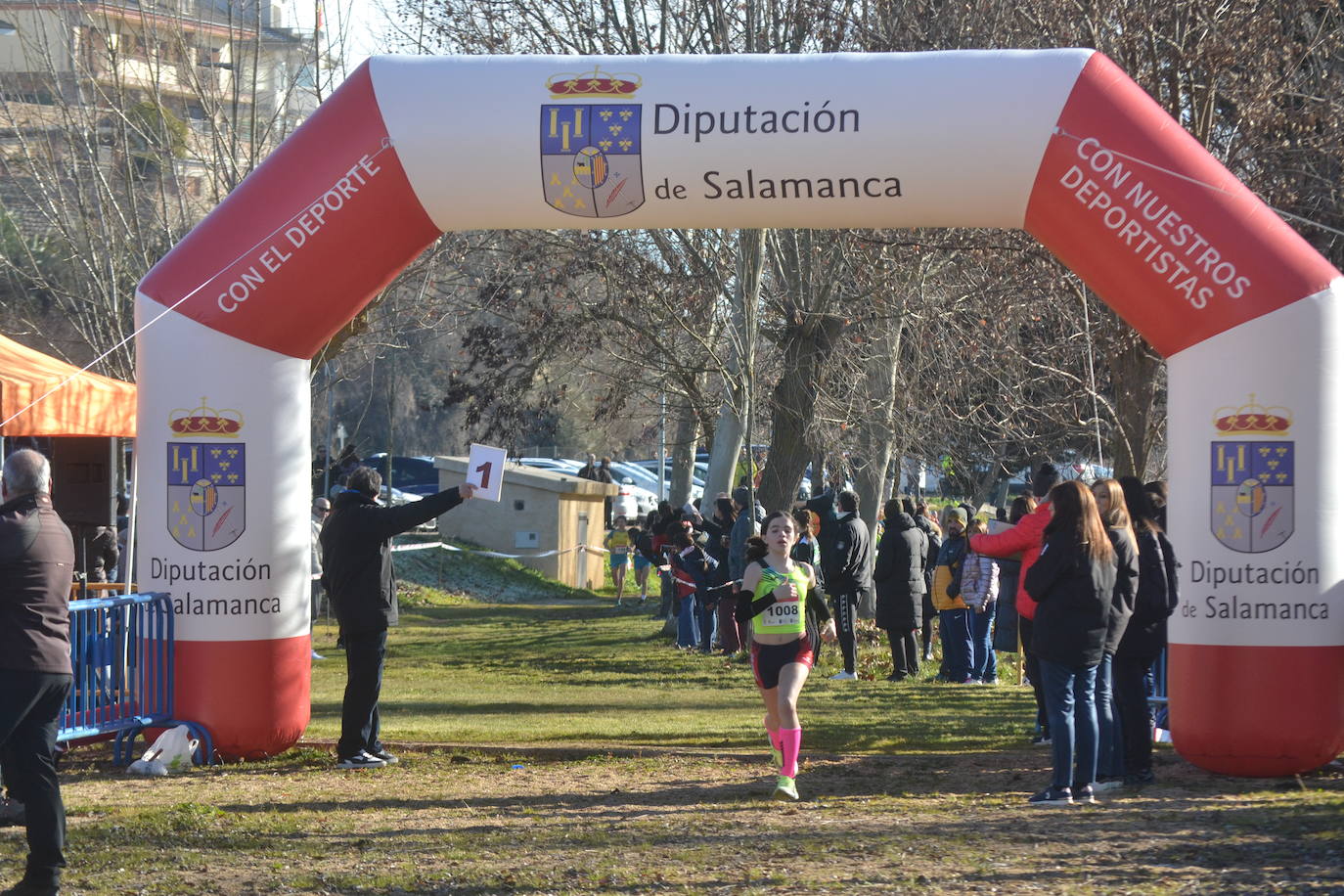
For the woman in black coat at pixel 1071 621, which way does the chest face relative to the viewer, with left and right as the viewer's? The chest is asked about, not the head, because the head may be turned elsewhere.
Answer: facing away from the viewer and to the left of the viewer

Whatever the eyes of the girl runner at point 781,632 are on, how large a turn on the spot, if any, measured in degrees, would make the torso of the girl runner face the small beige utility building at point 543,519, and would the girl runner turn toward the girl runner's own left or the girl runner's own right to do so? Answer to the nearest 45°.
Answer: approximately 180°

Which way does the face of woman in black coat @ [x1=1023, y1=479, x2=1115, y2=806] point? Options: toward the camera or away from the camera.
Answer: away from the camera

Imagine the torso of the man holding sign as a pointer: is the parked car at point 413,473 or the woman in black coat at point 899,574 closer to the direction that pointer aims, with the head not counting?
the woman in black coat

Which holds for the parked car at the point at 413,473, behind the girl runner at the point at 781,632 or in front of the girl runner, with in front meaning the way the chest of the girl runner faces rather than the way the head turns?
behind

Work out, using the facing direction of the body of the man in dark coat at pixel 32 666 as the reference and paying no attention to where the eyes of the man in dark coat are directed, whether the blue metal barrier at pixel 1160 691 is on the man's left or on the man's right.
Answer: on the man's right

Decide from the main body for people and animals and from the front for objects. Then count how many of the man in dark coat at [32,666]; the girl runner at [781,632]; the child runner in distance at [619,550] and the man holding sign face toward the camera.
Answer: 2
